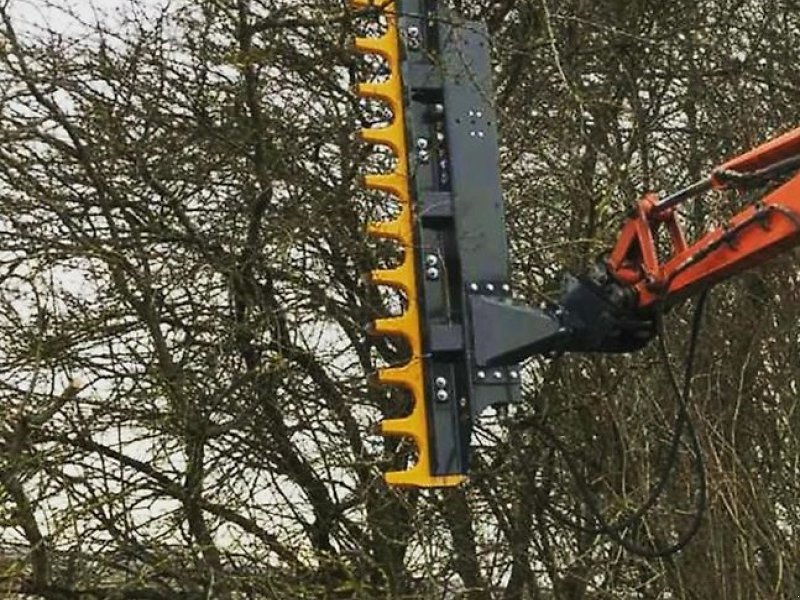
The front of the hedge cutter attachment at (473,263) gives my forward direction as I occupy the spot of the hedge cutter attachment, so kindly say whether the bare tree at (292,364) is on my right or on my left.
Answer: on my right

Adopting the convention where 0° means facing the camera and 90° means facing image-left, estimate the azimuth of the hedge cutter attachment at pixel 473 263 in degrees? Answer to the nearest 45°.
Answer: approximately 90°
